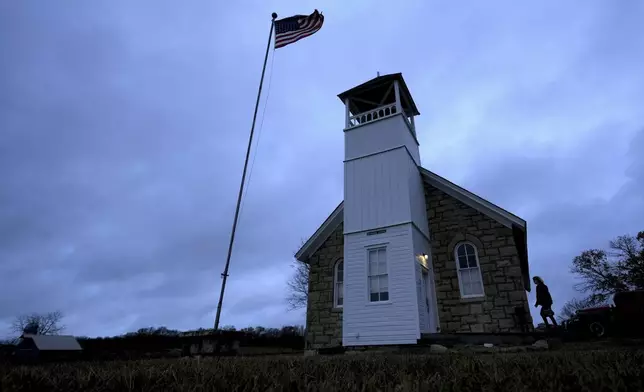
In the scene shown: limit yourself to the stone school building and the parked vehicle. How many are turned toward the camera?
1

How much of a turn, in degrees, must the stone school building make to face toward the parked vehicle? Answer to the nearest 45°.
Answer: approximately 135° to its left

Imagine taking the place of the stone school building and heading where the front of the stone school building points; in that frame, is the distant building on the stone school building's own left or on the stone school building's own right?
on the stone school building's own right

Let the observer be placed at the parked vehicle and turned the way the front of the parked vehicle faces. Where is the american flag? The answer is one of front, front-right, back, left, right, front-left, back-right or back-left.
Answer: front-left

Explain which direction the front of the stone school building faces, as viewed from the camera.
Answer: facing the viewer

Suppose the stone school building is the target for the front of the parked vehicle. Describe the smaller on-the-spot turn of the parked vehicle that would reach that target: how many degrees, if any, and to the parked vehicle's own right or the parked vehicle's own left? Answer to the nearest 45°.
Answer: approximately 45° to the parked vehicle's own left

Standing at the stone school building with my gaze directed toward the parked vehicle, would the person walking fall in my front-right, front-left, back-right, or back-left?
front-right
